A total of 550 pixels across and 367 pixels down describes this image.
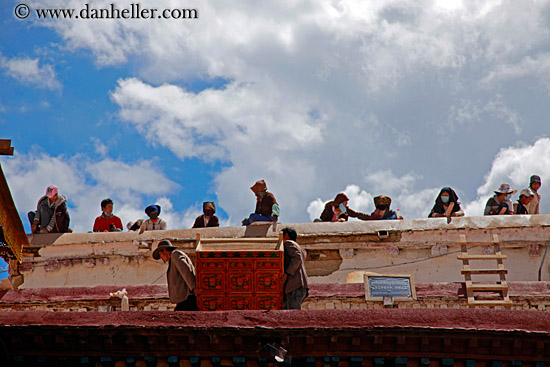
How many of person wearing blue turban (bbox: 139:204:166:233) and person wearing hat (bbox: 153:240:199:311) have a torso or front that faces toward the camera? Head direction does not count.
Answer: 1

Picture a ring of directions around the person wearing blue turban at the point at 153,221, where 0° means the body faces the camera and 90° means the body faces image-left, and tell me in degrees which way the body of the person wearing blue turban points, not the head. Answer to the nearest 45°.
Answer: approximately 0°

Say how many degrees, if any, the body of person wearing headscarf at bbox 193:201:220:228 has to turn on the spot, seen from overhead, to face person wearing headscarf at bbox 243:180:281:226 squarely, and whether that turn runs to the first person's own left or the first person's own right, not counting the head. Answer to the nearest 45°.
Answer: approximately 90° to the first person's own left

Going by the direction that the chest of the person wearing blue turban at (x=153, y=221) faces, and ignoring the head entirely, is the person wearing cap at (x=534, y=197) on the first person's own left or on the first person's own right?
on the first person's own left

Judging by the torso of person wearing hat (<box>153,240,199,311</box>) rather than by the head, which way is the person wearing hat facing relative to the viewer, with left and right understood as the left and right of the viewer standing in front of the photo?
facing to the left of the viewer

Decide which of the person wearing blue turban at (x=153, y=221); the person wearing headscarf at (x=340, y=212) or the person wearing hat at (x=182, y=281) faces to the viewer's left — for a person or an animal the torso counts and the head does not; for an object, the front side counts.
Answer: the person wearing hat at (x=182, y=281)

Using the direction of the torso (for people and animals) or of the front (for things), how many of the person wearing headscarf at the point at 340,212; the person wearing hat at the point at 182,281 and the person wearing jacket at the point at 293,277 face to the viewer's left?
2

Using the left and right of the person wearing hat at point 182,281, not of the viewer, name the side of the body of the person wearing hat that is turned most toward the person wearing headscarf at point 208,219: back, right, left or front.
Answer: right

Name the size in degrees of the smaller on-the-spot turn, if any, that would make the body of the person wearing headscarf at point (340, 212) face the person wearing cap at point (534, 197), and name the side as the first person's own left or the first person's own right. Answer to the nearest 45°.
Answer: approximately 45° to the first person's own left

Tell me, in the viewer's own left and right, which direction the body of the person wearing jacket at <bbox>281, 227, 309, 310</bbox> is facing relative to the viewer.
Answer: facing to the left of the viewer
